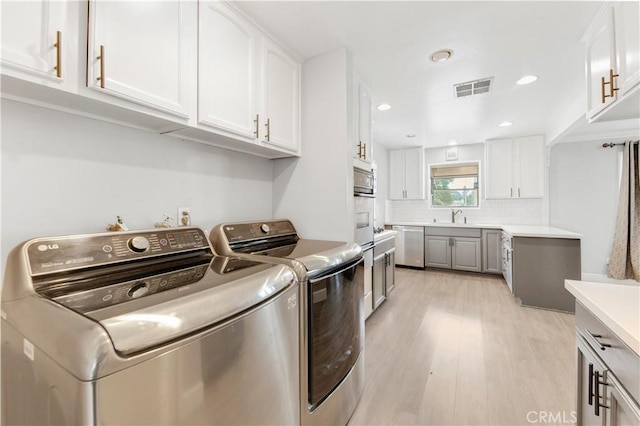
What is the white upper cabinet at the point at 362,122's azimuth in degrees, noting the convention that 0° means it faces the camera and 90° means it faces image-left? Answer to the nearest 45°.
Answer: approximately 270°

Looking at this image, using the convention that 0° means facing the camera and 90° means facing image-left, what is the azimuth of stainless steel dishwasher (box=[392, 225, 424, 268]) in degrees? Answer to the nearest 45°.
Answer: approximately 0°

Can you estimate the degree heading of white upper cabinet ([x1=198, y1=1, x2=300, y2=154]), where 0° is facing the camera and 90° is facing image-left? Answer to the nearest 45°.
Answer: approximately 315°

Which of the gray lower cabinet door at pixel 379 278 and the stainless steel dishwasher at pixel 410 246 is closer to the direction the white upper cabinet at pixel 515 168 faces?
the gray lower cabinet door

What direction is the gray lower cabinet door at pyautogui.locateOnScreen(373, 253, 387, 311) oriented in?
to the viewer's right

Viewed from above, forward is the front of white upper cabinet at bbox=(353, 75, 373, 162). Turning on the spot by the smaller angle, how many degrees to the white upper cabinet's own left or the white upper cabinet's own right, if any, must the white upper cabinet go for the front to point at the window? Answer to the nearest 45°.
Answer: approximately 45° to the white upper cabinet's own left

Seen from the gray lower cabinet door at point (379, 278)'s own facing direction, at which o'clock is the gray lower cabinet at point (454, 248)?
the gray lower cabinet at point (454, 248) is roughly at 10 o'clock from the gray lower cabinet door at point (379, 278).

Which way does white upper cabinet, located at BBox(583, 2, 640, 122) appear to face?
to the viewer's left
